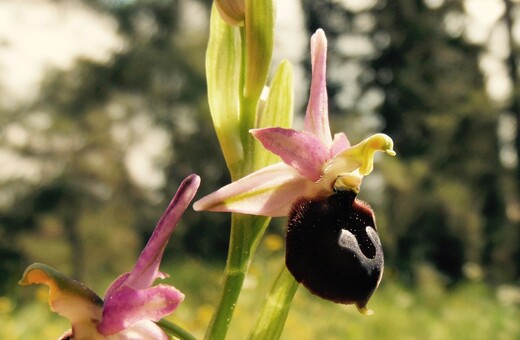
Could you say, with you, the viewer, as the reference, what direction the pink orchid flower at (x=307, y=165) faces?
facing the viewer and to the right of the viewer
